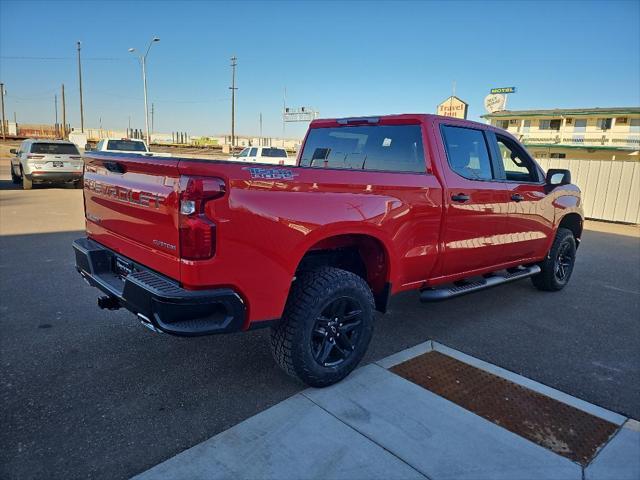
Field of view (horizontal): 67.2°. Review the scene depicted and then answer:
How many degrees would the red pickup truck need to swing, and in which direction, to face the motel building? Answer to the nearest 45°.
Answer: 0° — it already faces it

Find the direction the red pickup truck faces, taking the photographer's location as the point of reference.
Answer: facing away from the viewer and to the right of the viewer

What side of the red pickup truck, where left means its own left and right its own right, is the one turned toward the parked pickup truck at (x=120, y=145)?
left

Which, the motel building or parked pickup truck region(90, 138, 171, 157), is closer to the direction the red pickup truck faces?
the motel building

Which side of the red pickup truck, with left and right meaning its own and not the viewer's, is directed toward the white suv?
left
